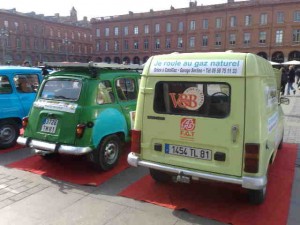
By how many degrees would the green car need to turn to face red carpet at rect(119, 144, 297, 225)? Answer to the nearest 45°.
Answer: approximately 90° to its right

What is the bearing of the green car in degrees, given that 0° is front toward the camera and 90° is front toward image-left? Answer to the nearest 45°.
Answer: approximately 225°

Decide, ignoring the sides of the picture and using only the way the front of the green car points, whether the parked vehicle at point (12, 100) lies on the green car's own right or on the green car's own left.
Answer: on the green car's own left

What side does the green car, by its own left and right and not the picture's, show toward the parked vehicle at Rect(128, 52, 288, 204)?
right
